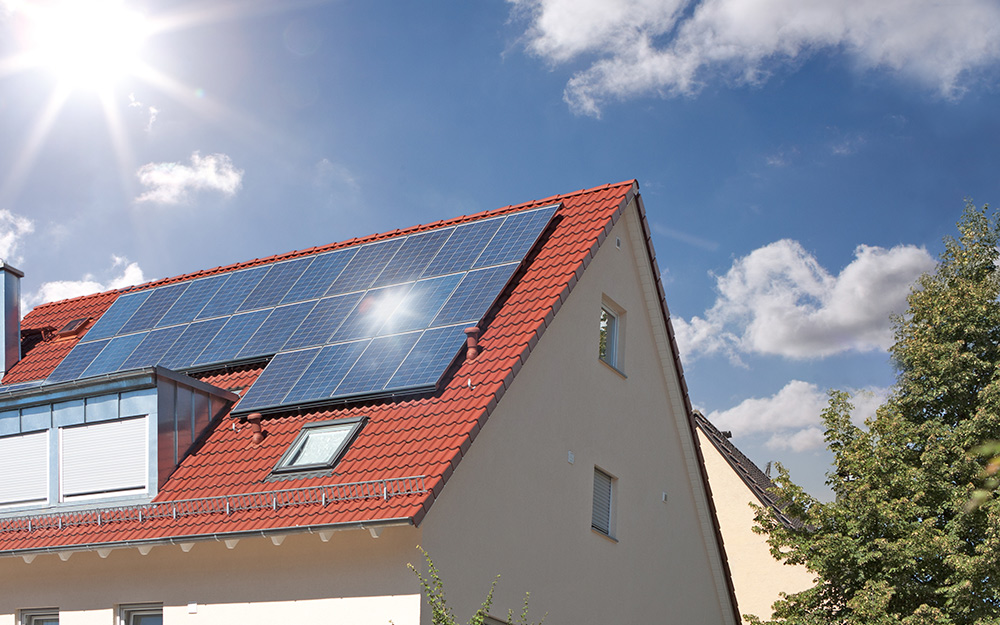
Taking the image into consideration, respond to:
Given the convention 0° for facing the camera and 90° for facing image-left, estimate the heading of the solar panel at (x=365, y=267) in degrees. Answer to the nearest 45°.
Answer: approximately 45°

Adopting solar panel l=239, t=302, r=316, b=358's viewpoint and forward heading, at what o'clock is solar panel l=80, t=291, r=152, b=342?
solar panel l=80, t=291, r=152, b=342 is roughly at 3 o'clock from solar panel l=239, t=302, r=316, b=358.

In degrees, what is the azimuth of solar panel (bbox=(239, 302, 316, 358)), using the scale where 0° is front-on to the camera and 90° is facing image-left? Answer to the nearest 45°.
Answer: approximately 45°

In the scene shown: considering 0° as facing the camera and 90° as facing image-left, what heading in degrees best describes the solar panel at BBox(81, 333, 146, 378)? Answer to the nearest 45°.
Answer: approximately 45°

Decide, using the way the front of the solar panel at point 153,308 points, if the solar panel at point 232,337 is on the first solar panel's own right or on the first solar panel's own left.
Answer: on the first solar panel's own left

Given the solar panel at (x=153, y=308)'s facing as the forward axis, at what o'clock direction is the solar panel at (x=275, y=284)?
the solar panel at (x=275, y=284) is roughly at 9 o'clock from the solar panel at (x=153, y=308).

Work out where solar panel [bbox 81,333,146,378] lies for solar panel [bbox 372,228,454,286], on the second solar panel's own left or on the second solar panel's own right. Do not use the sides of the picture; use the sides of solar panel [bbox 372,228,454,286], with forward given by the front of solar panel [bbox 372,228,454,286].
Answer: on the second solar panel's own right

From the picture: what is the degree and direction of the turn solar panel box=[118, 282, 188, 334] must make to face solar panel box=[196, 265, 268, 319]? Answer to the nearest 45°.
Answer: approximately 90° to its left
